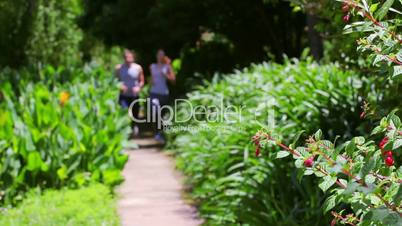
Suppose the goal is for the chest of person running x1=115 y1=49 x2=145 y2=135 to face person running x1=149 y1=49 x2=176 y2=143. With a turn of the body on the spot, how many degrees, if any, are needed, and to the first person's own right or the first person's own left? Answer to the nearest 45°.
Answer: approximately 90° to the first person's own left

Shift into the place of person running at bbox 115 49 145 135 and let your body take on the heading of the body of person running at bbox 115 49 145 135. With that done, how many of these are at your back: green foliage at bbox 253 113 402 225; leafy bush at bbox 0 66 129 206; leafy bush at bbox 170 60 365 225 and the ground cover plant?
0

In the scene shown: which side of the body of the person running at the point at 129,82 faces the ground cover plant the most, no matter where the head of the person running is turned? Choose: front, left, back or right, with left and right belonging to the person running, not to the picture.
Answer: front

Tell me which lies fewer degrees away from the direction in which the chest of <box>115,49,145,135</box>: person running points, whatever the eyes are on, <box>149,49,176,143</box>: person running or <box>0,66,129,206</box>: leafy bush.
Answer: the leafy bush

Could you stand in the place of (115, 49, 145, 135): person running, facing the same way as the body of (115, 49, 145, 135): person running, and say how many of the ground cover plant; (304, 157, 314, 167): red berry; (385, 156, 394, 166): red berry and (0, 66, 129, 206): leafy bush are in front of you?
4

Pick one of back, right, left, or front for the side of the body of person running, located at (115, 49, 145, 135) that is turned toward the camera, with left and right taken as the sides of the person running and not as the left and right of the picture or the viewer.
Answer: front

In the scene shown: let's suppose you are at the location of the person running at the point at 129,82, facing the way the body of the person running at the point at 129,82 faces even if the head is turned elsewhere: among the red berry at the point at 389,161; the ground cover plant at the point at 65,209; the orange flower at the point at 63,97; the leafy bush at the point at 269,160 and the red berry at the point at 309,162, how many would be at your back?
0

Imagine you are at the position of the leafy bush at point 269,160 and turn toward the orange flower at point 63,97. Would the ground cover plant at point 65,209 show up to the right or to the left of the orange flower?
left

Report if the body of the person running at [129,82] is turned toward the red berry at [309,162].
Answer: yes

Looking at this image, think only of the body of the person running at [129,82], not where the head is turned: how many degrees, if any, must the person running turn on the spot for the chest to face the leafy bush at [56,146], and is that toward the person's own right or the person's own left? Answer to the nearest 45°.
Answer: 0° — they already face it

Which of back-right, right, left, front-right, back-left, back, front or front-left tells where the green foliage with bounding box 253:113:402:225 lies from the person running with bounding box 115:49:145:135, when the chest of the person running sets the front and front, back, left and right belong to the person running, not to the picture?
front

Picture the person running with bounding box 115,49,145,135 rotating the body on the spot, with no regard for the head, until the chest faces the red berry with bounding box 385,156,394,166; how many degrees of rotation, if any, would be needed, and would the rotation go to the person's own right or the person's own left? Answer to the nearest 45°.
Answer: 0° — they already face it

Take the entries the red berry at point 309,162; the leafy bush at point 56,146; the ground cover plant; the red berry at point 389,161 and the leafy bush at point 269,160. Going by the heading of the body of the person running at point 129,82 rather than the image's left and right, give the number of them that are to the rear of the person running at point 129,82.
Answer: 0

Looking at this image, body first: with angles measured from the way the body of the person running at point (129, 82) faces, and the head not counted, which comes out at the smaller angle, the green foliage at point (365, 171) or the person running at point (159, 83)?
the green foliage
